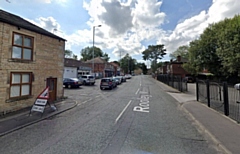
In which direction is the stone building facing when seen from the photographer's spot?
facing the viewer and to the right of the viewer

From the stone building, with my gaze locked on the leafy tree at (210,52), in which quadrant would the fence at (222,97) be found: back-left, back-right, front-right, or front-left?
front-right

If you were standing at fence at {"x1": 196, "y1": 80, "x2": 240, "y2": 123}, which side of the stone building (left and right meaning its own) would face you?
front

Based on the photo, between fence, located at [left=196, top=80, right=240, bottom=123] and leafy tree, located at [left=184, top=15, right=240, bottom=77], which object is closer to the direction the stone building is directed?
the fence

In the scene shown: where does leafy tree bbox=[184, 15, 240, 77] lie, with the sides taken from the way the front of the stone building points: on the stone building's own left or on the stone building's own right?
on the stone building's own left

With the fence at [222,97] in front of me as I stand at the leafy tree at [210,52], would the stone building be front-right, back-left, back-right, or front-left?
front-right
